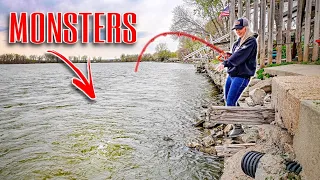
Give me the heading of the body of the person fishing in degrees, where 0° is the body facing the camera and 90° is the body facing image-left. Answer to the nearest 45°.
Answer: approximately 45°

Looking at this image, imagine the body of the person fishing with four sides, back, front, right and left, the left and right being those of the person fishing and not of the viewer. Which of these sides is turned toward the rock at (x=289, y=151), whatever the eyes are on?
left

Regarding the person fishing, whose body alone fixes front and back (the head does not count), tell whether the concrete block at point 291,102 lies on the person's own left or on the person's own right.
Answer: on the person's own left

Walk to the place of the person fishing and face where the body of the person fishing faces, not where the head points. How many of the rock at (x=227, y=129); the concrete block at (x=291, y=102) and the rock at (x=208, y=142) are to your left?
1

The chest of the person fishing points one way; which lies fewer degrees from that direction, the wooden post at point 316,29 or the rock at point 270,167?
the rock

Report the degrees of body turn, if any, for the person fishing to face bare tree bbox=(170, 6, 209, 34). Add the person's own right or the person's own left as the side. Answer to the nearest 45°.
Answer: approximately 135° to the person's own right

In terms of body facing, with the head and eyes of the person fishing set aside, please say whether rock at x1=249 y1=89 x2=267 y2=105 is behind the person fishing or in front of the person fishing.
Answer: behind
